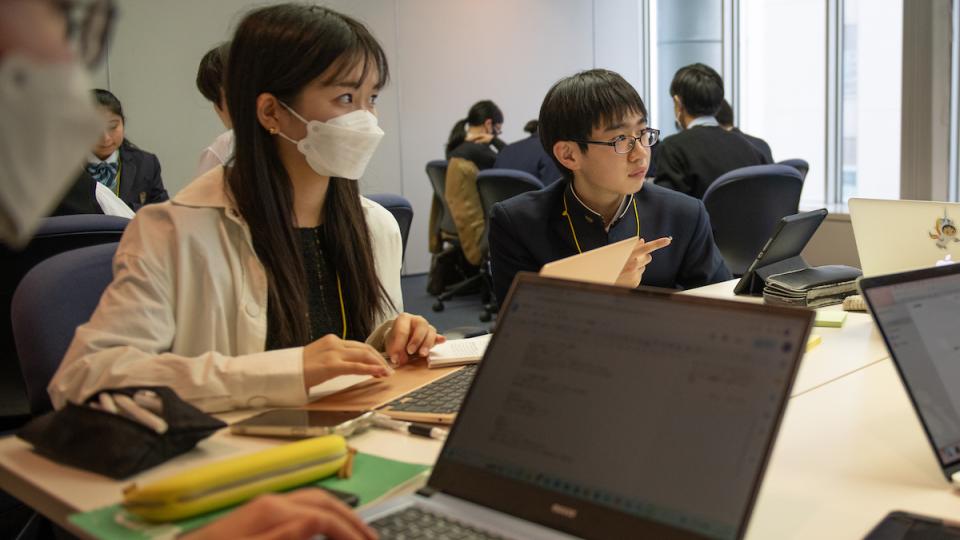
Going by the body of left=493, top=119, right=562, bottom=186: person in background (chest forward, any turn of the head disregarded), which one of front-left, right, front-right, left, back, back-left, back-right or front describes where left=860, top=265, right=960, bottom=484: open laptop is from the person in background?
back

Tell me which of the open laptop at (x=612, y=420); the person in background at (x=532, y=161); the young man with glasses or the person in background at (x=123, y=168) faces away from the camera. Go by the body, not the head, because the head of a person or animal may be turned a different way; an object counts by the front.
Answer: the person in background at (x=532, y=161)

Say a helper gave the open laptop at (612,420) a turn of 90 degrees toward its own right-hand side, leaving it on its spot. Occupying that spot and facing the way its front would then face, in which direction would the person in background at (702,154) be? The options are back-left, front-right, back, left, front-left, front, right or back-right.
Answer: front-right

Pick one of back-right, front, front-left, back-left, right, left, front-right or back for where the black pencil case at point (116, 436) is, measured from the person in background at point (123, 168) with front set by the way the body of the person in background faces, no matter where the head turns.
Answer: front-left

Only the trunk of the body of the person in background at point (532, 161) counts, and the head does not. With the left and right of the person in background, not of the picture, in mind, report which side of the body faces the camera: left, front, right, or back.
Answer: back

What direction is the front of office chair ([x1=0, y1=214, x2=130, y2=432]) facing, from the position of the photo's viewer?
facing to the right of the viewer

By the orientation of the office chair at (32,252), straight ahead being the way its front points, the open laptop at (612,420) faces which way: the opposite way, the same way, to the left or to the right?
the opposite way

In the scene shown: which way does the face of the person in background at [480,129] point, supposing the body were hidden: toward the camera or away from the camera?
away from the camera

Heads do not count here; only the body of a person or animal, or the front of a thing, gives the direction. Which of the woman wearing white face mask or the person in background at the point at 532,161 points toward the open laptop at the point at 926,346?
the woman wearing white face mask

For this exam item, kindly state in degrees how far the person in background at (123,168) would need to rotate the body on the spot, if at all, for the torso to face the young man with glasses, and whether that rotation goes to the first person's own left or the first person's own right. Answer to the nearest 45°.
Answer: approximately 45° to the first person's own left

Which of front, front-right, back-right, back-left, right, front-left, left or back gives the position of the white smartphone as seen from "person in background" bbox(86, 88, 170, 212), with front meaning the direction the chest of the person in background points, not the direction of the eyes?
front-left
